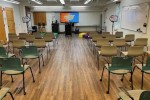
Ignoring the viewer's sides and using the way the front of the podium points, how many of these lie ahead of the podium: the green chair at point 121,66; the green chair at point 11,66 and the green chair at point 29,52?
3

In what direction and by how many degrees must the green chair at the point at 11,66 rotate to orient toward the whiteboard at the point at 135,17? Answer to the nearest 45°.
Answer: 0° — it already faces it

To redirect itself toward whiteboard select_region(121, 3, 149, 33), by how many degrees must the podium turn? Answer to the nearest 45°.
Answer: approximately 45° to its left

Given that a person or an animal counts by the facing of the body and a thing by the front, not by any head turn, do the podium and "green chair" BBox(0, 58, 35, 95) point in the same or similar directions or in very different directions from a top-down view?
very different directions

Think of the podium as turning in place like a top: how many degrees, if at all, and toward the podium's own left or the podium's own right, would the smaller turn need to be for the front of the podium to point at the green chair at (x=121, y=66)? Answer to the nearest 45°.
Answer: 0° — it already faces it

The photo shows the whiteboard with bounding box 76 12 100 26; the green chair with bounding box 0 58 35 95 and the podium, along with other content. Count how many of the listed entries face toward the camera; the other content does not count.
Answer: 2

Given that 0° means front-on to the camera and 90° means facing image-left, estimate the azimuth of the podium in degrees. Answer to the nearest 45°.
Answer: approximately 0°
